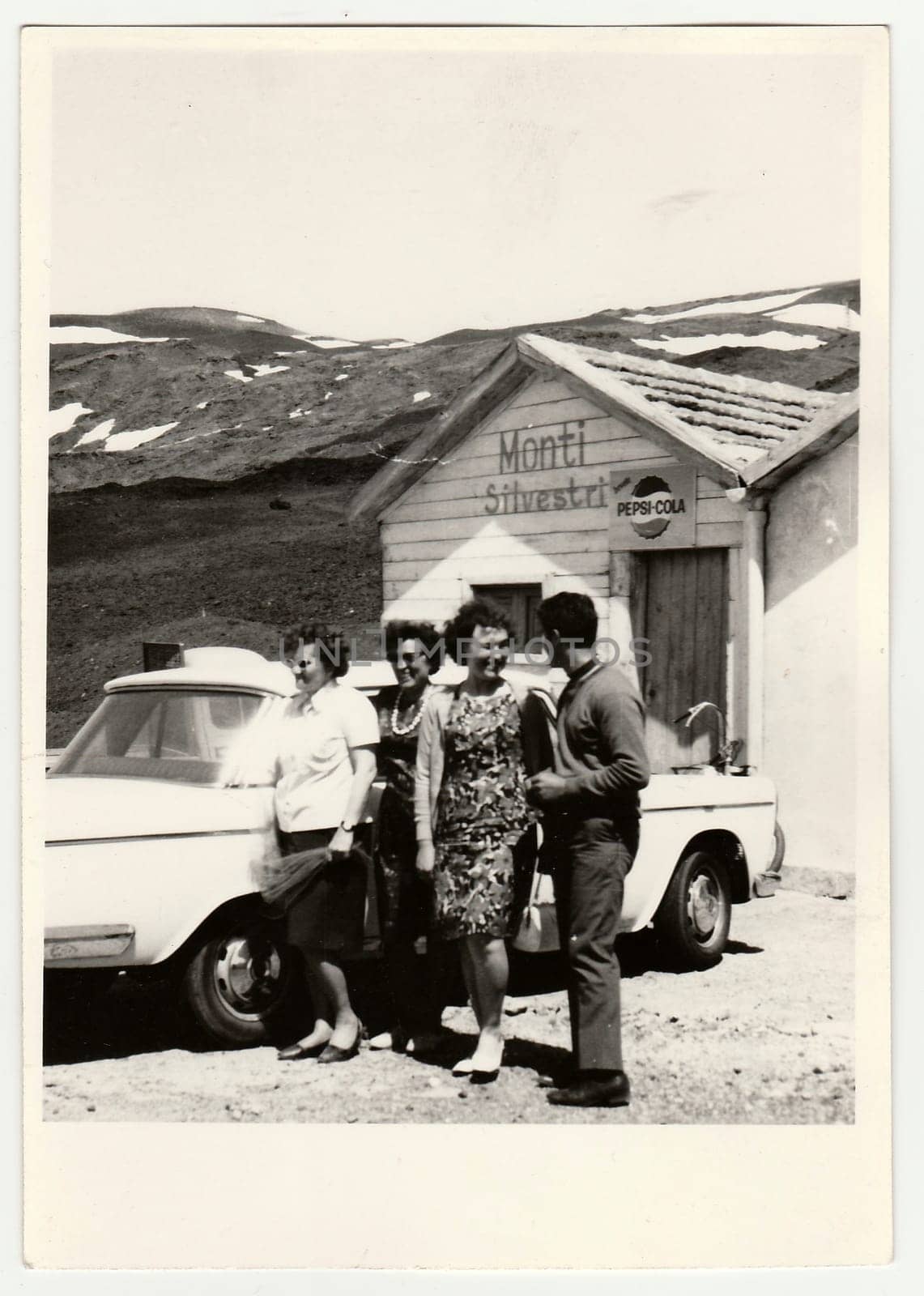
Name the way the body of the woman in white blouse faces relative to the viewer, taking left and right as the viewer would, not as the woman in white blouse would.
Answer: facing the viewer and to the left of the viewer

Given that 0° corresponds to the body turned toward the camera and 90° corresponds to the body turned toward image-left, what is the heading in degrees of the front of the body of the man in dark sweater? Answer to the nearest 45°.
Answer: approximately 90°

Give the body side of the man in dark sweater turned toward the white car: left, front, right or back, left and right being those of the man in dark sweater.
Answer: right

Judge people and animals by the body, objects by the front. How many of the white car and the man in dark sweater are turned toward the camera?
0
